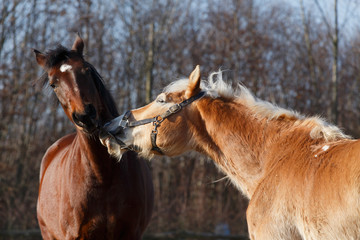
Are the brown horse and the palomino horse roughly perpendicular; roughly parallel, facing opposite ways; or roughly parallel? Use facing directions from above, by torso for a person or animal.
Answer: roughly perpendicular

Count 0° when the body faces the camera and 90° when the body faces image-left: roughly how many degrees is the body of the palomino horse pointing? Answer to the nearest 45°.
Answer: approximately 90°

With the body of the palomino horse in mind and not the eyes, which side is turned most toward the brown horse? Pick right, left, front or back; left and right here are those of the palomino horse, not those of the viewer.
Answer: front

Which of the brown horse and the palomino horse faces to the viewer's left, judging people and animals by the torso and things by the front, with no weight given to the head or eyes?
the palomino horse

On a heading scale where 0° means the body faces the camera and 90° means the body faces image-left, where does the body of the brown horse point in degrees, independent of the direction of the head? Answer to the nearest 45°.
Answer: approximately 0°

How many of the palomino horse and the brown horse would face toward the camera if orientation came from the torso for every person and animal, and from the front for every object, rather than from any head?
1

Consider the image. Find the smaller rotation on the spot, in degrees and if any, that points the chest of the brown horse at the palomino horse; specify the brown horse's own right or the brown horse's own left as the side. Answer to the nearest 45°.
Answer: approximately 45° to the brown horse's own left
